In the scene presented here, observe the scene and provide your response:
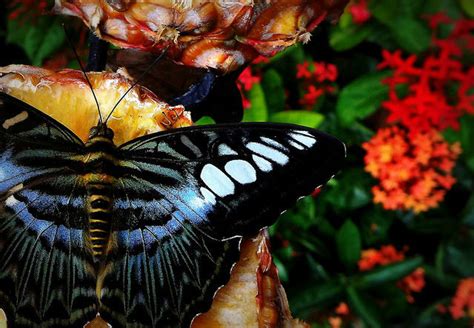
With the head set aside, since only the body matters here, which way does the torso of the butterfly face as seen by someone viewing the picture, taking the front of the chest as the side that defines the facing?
away from the camera

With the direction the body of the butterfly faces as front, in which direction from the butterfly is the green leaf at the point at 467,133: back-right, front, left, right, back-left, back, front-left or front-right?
front-right

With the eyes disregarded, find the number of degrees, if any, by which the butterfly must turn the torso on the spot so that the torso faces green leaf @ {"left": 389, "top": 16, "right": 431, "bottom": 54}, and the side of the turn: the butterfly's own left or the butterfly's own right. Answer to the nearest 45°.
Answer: approximately 45° to the butterfly's own right
